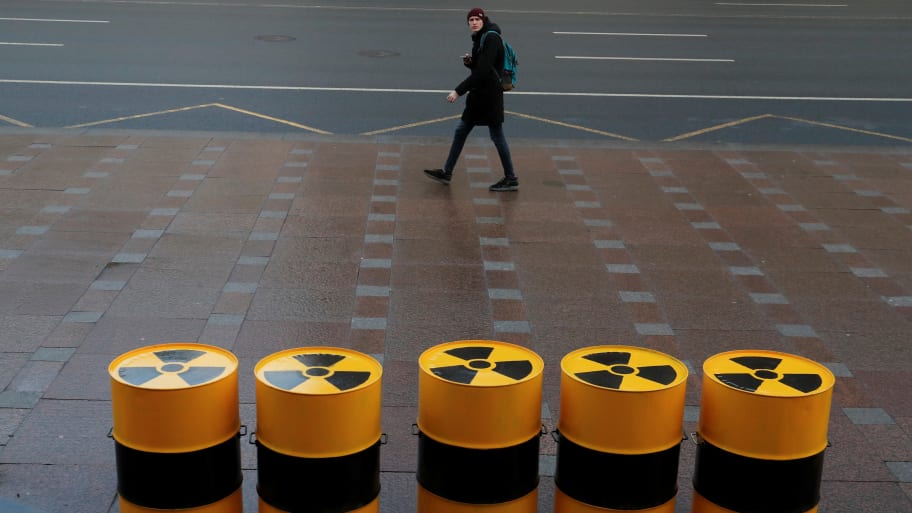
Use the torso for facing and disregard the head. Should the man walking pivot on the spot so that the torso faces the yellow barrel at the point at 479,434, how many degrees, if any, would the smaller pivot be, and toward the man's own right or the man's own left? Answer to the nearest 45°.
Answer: approximately 90° to the man's own left

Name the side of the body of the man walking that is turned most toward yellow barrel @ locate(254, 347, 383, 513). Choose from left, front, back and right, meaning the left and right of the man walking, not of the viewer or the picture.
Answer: left

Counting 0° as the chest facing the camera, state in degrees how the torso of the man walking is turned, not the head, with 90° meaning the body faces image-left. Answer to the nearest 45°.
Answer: approximately 90°

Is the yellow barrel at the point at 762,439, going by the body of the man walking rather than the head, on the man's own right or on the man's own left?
on the man's own left
